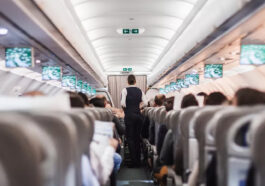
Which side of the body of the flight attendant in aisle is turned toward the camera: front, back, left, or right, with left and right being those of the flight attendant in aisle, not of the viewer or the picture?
back

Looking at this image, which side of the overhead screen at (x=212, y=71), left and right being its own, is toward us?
front

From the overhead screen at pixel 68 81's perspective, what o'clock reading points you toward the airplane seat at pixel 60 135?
The airplane seat is roughly at 12 o'clock from the overhead screen.

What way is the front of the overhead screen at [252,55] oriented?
toward the camera

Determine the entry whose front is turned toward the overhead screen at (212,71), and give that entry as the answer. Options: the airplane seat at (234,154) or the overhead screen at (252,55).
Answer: the airplane seat

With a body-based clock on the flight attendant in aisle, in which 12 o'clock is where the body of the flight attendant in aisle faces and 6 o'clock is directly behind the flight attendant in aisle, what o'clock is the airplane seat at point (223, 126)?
The airplane seat is roughly at 6 o'clock from the flight attendant in aisle.

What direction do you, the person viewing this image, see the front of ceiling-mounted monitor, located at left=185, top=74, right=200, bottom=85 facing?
facing the viewer

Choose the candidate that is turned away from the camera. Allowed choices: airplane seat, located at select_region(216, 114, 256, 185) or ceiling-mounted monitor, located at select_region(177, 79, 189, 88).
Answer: the airplane seat

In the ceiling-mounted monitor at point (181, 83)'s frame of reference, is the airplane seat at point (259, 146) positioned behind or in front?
in front

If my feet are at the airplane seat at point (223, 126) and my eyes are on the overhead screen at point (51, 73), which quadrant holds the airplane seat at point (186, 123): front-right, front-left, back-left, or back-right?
front-right

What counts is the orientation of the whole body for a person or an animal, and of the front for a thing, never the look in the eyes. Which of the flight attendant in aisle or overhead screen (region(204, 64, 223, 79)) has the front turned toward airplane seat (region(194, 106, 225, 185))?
the overhead screen

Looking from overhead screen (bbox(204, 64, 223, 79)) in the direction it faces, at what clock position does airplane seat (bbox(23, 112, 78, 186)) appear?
The airplane seat is roughly at 12 o'clock from the overhead screen.

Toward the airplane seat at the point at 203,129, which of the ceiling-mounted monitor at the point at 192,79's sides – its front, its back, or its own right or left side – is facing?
front

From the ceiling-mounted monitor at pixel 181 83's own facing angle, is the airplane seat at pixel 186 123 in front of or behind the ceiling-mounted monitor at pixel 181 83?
in front

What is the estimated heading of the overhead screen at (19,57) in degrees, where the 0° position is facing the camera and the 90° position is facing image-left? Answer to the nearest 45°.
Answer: approximately 0°
